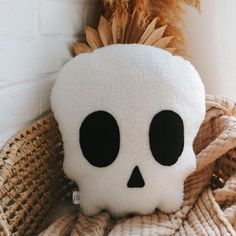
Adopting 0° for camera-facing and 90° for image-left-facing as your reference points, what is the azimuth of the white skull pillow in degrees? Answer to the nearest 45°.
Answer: approximately 0°
